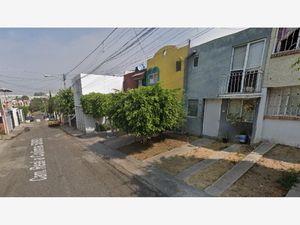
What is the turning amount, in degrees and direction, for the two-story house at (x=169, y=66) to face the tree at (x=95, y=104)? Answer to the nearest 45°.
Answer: approximately 45° to its right

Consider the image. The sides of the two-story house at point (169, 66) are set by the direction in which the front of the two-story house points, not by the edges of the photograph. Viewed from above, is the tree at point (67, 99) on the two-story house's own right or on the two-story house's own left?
on the two-story house's own right

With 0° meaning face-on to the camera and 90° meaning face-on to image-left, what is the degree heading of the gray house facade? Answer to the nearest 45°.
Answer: approximately 45°

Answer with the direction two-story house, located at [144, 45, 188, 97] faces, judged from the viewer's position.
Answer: facing the viewer and to the left of the viewer
